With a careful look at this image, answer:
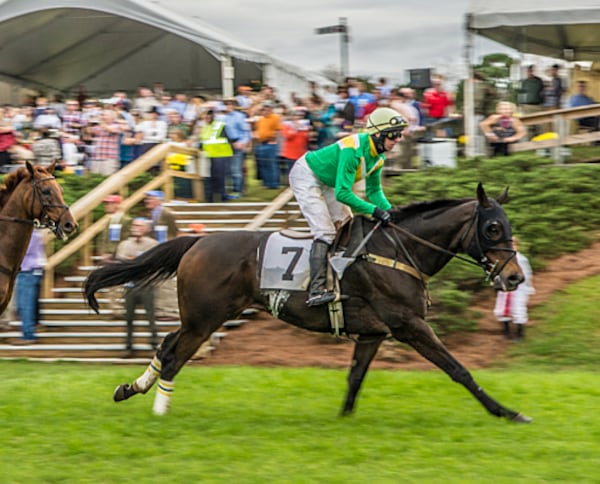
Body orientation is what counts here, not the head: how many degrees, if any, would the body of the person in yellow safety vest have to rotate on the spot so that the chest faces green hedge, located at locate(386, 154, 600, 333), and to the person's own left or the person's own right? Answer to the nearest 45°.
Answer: approximately 90° to the person's own left

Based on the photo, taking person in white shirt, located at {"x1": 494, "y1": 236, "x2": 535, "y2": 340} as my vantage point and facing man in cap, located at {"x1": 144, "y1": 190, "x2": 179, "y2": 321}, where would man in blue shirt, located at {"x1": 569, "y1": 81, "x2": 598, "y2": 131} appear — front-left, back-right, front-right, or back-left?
back-right

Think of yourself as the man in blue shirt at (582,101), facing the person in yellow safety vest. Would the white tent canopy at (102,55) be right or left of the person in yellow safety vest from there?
right

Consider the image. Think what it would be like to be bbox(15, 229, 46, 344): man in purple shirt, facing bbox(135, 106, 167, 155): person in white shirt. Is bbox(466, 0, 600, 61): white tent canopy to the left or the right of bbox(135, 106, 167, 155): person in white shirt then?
right

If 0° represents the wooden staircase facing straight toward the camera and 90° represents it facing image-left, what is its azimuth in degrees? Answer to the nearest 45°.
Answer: approximately 0°

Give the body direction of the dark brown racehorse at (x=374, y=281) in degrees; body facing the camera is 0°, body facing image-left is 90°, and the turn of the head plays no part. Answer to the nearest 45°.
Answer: approximately 270°

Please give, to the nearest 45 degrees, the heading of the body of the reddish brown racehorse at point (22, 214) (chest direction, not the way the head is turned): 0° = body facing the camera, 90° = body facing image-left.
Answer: approximately 270°

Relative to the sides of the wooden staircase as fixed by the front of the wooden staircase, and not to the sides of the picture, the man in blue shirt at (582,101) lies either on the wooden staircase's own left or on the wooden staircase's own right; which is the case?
on the wooden staircase's own left

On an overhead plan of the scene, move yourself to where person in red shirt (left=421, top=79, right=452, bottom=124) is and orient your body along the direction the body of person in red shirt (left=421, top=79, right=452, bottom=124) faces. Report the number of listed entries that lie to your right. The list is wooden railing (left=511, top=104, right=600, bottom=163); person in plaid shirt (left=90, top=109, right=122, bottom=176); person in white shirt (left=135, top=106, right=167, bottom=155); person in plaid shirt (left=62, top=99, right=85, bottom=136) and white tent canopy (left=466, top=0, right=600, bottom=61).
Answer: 3

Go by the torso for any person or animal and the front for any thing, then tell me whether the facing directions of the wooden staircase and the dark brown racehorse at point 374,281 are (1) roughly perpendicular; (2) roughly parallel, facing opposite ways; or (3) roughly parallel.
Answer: roughly perpendicular
